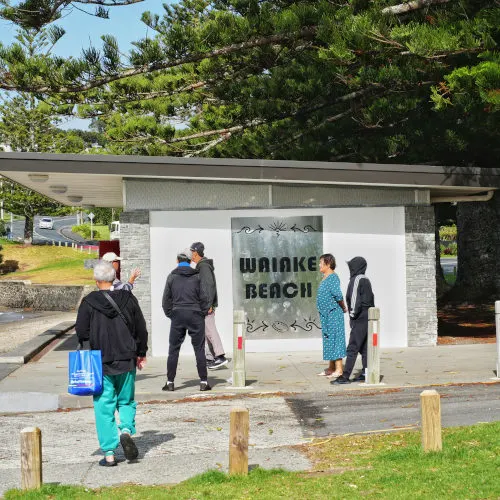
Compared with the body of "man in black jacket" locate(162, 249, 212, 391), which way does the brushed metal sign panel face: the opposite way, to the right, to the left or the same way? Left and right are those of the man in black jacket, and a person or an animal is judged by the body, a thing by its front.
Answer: the opposite way

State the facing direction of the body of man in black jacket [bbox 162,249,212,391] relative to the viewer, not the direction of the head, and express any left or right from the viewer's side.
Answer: facing away from the viewer

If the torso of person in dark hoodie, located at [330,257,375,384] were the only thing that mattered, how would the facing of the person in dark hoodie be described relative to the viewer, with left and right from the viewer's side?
facing to the left of the viewer

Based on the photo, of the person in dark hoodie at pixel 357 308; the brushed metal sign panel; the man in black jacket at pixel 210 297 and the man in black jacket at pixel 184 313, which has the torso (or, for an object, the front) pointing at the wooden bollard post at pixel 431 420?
the brushed metal sign panel

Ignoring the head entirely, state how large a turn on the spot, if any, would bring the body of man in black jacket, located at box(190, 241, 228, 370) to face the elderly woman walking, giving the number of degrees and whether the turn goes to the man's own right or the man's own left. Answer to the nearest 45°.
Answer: approximately 90° to the man's own left

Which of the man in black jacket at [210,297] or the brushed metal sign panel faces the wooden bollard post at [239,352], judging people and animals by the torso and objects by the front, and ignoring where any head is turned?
the brushed metal sign panel

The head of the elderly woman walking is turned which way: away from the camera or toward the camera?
away from the camera

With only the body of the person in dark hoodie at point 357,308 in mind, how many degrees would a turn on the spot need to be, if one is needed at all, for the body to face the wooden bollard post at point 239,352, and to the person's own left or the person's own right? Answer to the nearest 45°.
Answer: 0° — they already face it
